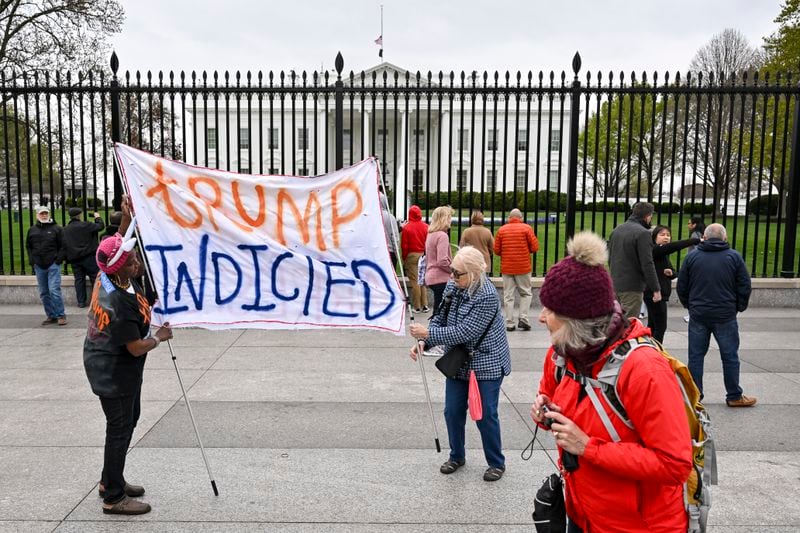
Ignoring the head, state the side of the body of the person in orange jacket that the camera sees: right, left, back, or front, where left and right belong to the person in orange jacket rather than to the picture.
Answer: back

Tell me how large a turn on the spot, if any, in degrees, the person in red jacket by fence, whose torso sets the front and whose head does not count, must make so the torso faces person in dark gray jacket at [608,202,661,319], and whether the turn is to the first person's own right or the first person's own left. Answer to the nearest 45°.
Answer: approximately 135° to the first person's own right

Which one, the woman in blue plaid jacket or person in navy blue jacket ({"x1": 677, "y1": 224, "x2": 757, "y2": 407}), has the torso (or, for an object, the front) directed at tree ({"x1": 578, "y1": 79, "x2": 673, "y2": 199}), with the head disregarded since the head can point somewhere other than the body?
the person in navy blue jacket

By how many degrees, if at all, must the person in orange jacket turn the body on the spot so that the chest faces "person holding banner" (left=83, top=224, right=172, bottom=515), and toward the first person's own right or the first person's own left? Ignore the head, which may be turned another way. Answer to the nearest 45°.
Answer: approximately 180°

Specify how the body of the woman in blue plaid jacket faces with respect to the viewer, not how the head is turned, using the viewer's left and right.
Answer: facing the viewer and to the left of the viewer

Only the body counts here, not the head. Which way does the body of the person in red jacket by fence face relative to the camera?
away from the camera

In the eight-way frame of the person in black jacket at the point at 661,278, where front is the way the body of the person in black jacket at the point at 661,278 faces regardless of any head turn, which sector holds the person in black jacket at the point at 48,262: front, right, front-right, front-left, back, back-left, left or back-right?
back-right

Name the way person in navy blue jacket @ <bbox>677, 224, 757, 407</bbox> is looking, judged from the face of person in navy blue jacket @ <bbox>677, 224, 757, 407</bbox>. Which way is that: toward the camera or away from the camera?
away from the camera

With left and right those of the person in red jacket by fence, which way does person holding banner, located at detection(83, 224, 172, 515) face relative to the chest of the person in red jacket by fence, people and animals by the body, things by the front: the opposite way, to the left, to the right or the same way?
to the right

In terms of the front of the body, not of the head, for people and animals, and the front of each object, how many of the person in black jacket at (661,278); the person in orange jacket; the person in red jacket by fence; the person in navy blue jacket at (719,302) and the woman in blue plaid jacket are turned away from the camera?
3

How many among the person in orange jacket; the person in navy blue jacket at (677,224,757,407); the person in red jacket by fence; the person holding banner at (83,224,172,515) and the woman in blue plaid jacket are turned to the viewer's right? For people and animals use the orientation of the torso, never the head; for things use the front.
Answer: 1

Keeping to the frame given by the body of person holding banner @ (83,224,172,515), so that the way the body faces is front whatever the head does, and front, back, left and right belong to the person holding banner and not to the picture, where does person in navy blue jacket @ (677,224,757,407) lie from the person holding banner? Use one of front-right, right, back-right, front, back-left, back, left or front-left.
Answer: front

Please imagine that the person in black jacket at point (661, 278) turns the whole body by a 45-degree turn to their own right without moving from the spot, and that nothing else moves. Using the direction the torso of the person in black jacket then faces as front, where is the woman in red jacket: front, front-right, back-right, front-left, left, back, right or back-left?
front

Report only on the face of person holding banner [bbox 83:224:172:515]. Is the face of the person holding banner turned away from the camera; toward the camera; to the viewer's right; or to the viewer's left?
to the viewer's right

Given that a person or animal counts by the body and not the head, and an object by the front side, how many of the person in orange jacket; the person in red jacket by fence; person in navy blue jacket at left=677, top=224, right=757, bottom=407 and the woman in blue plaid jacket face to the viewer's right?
0

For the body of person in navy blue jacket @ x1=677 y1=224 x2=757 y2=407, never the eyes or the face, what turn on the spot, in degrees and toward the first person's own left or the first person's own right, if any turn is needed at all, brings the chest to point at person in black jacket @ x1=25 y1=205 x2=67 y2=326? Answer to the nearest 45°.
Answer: approximately 90° to the first person's own left

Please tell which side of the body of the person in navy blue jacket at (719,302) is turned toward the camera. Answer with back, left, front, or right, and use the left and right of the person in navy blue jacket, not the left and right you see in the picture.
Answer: back

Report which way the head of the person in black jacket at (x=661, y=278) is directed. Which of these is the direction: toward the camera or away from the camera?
toward the camera

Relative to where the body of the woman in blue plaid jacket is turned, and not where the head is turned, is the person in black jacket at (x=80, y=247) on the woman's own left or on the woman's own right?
on the woman's own right

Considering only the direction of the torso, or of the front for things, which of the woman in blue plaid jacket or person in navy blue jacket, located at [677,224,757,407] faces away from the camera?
the person in navy blue jacket

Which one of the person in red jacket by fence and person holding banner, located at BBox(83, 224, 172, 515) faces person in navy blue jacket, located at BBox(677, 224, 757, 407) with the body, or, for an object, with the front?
the person holding banner
